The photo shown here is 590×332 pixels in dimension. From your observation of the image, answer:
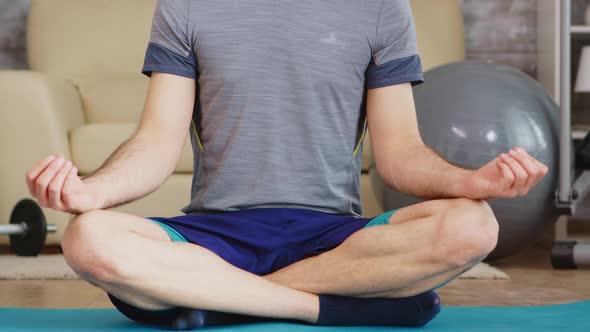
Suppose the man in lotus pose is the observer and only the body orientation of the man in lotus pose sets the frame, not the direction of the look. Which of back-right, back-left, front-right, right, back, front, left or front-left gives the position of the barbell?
back-right

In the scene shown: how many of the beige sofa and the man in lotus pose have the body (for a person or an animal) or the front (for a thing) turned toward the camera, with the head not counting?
2

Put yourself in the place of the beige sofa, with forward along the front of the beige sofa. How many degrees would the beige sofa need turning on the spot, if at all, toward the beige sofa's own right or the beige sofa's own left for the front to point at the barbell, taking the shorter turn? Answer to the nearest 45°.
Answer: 0° — it already faces it

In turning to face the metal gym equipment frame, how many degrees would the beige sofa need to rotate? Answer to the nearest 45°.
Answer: approximately 45° to its left

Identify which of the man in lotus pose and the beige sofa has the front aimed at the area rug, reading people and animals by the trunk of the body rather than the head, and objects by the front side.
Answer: the beige sofa

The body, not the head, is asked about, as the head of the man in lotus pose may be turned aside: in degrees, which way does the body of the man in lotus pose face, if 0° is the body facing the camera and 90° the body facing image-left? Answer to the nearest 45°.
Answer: approximately 0°

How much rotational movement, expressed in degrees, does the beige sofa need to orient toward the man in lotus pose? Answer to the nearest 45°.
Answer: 0° — it already faces them

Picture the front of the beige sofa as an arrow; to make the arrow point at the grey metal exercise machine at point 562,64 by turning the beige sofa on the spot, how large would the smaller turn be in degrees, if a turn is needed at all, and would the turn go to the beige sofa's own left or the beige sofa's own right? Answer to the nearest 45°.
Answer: approximately 90° to the beige sofa's own left
